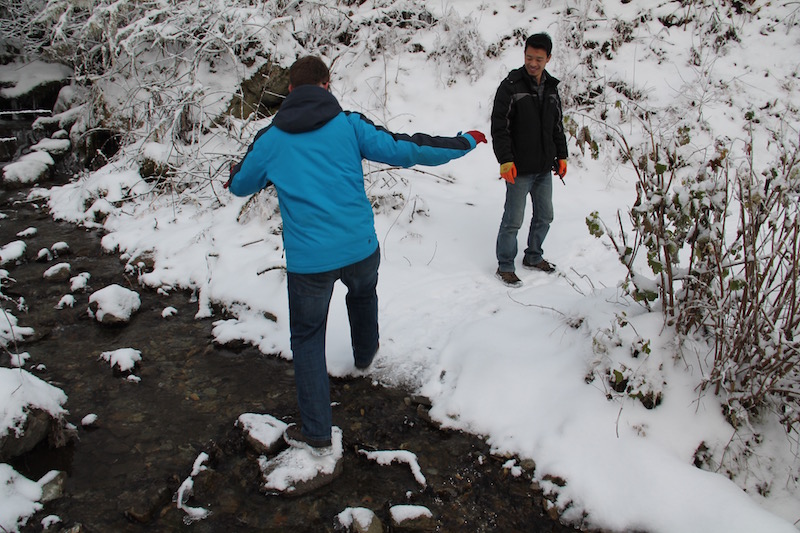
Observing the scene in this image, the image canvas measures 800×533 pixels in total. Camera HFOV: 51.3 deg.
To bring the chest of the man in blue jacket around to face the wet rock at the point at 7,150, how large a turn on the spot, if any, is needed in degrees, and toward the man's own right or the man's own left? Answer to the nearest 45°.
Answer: approximately 45° to the man's own left

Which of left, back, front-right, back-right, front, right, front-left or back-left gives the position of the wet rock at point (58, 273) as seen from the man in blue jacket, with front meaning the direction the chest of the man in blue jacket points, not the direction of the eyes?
front-left

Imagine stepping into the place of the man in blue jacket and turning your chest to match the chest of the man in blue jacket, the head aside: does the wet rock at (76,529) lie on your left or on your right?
on your left

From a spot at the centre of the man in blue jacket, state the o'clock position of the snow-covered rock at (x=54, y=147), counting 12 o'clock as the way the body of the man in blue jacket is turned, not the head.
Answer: The snow-covered rock is roughly at 11 o'clock from the man in blue jacket.

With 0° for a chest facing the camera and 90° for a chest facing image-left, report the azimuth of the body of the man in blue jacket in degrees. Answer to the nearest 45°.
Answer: approximately 180°
